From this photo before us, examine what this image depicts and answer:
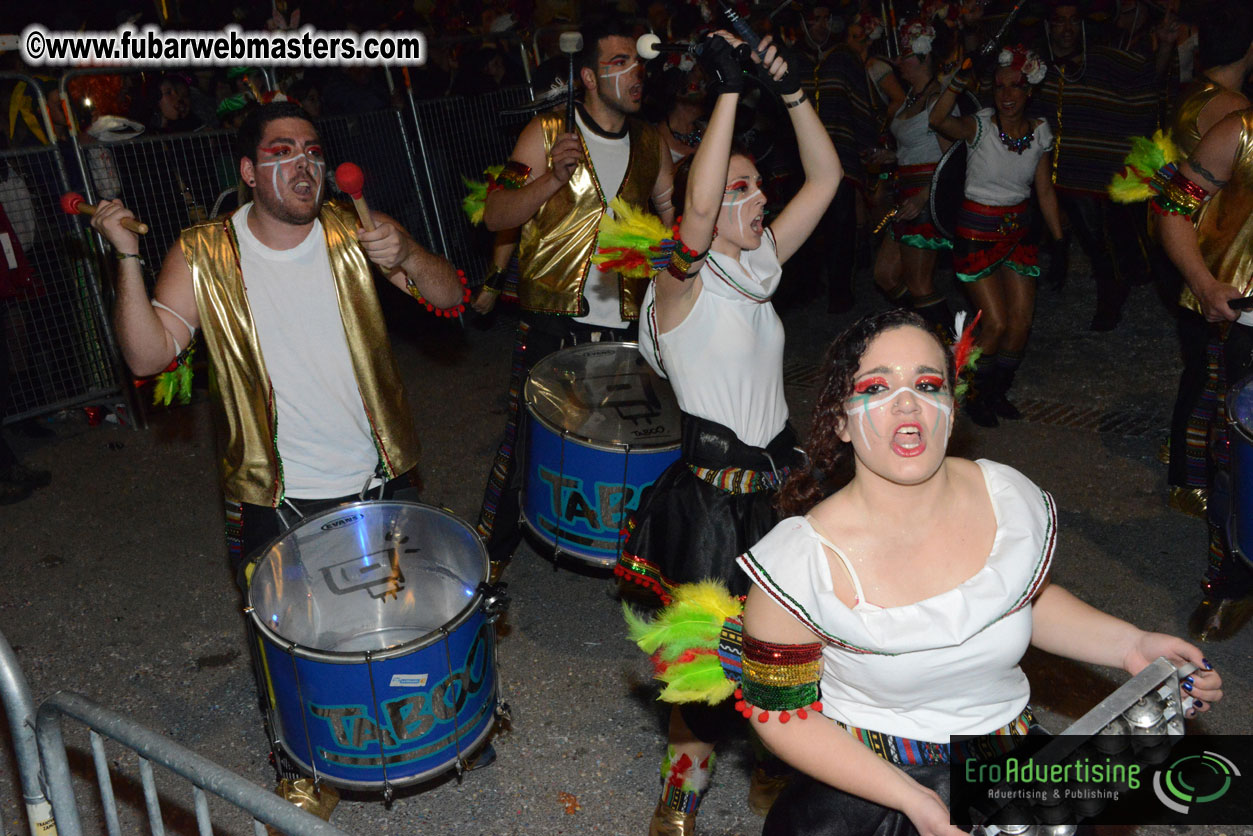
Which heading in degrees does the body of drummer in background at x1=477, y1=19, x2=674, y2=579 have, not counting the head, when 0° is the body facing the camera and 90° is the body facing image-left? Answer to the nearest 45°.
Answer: approximately 315°

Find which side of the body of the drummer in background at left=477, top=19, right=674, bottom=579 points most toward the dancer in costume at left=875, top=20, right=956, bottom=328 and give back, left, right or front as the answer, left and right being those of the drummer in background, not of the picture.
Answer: left

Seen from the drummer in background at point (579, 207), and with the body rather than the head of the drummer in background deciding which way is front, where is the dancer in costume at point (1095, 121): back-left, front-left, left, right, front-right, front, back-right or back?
left

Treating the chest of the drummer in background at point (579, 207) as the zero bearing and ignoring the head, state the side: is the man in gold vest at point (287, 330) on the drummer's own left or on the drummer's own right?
on the drummer's own right

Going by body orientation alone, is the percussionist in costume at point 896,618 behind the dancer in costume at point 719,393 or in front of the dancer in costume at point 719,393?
in front

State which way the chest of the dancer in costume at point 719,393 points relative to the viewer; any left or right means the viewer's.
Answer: facing the viewer and to the right of the viewer

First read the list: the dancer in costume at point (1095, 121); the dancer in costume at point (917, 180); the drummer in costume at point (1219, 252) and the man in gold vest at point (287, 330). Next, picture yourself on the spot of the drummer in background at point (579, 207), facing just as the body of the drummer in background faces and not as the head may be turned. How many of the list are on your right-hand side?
1

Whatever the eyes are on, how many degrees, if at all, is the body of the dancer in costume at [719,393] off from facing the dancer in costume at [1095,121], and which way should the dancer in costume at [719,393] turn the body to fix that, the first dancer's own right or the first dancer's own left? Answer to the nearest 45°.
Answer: approximately 90° to the first dancer's own left

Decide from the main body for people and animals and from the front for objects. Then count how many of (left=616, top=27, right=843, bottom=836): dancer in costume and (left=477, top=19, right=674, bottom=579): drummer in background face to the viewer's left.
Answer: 0

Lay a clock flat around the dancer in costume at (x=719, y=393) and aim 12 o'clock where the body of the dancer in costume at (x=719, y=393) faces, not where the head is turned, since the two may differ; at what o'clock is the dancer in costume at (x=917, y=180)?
the dancer in costume at (x=917, y=180) is roughly at 8 o'clock from the dancer in costume at (x=719, y=393).
